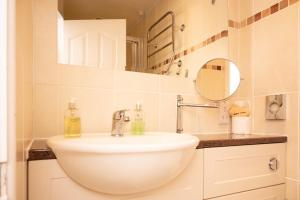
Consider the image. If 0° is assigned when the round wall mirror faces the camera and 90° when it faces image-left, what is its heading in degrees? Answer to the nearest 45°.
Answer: approximately 0°

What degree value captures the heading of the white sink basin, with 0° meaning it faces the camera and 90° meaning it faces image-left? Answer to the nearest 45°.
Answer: approximately 0°
